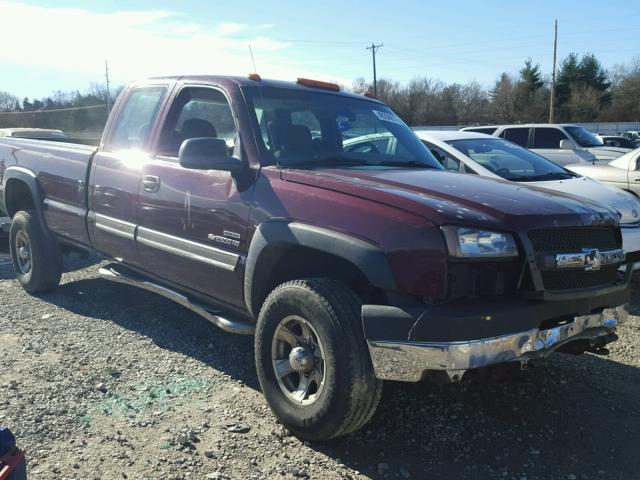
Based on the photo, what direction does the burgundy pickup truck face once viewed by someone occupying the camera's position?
facing the viewer and to the right of the viewer

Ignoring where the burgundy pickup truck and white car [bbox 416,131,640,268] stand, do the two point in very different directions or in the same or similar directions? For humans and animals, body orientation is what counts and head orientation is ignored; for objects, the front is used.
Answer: same or similar directions

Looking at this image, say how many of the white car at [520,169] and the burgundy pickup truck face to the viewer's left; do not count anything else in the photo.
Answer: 0

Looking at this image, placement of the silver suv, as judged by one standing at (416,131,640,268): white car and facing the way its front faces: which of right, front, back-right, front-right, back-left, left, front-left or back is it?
back-left

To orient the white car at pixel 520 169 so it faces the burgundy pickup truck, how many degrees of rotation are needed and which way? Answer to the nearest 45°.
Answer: approximately 45° to its right

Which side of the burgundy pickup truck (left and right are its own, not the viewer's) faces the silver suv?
left

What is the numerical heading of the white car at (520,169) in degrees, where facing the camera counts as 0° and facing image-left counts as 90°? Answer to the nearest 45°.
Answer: approximately 315°

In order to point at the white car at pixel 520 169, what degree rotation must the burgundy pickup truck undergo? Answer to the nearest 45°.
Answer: approximately 90° to its left
